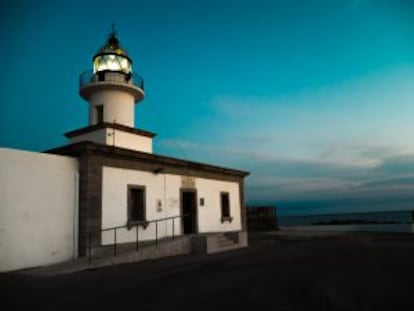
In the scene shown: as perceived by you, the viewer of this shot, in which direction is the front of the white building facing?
facing the viewer and to the right of the viewer

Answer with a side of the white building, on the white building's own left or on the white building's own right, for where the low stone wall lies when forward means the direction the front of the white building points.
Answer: on the white building's own left
